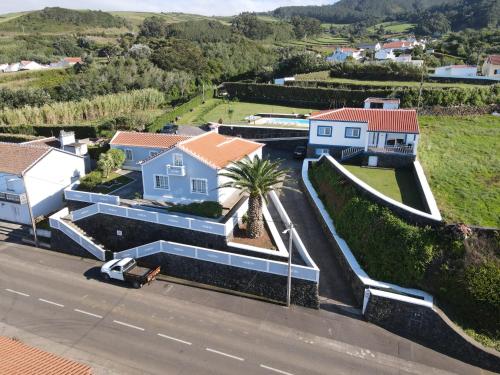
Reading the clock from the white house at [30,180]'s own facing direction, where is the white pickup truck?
The white pickup truck is roughly at 10 o'clock from the white house.

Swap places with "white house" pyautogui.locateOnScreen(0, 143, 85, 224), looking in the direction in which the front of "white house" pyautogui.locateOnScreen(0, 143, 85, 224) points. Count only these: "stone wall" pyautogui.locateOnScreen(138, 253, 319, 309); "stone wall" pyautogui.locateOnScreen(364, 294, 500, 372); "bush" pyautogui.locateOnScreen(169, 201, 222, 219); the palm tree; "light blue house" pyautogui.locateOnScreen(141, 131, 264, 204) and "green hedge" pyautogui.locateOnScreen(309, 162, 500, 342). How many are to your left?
6

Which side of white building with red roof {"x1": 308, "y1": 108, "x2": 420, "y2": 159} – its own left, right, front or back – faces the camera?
front

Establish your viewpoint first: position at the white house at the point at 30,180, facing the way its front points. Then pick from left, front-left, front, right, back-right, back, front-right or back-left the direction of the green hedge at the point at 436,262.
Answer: left

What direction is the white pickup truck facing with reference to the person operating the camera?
facing away from the viewer and to the left of the viewer

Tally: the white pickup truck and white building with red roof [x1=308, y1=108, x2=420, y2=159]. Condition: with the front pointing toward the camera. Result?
1

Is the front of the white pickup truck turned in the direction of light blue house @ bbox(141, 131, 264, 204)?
no

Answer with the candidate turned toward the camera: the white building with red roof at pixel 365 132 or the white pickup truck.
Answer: the white building with red roof

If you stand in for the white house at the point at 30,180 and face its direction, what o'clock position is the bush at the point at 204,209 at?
The bush is roughly at 9 o'clock from the white house.

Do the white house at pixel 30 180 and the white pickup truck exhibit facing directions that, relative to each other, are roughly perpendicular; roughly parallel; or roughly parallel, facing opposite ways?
roughly perpendicular

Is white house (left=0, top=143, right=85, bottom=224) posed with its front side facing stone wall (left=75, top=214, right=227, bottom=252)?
no

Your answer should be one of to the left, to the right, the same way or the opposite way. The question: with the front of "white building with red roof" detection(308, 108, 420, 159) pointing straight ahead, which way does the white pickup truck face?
to the right

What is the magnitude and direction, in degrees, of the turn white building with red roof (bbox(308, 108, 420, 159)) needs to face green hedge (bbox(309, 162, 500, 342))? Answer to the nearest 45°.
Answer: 0° — it already faces it

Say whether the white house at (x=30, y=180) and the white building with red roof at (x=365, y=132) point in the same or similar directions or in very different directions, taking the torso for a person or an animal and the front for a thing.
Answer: same or similar directions

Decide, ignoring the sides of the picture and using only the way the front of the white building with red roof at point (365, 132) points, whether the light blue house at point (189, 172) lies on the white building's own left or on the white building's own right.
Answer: on the white building's own right

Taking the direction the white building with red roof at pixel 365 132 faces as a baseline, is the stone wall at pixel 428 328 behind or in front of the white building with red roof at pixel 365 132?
in front

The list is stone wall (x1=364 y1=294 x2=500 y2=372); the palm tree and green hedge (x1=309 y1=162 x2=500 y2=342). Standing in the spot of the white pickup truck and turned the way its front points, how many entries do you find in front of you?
0
